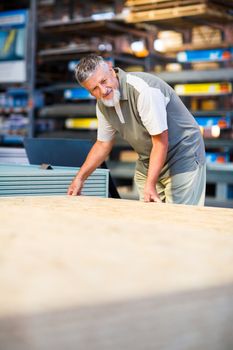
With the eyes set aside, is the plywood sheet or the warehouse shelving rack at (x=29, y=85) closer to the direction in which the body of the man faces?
the plywood sheet

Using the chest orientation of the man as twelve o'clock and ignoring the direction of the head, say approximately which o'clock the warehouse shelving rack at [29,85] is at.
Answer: The warehouse shelving rack is roughly at 4 o'clock from the man.

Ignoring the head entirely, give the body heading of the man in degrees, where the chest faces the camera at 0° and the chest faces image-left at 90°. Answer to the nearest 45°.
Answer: approximately 45°

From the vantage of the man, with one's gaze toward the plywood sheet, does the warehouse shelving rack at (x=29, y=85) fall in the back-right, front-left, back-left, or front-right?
back-right
